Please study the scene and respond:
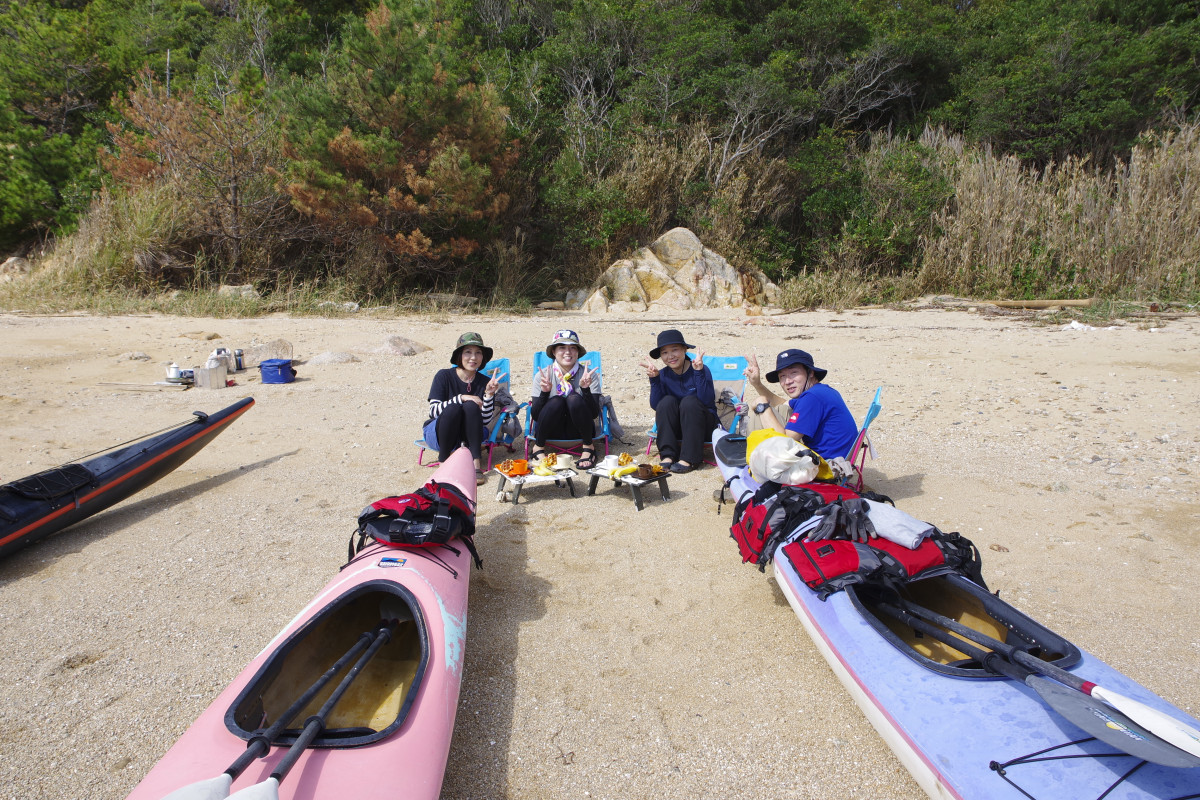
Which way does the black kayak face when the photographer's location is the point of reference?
facing away from the viewer and to the right of the viewer

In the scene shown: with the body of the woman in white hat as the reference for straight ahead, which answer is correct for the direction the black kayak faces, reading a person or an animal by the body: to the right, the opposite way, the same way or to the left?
the opposite way

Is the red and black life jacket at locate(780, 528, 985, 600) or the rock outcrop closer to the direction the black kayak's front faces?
the rock outcrop

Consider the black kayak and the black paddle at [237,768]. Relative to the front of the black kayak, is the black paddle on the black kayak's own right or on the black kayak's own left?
on the black kayak's own right

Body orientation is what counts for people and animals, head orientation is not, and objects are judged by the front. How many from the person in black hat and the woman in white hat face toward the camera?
2

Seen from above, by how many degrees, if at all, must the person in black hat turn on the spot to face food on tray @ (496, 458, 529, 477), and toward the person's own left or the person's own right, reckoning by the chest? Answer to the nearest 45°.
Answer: approximately 45° to the person's own right

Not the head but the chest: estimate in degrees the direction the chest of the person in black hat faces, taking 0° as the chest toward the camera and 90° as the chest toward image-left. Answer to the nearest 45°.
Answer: approximately 0°
